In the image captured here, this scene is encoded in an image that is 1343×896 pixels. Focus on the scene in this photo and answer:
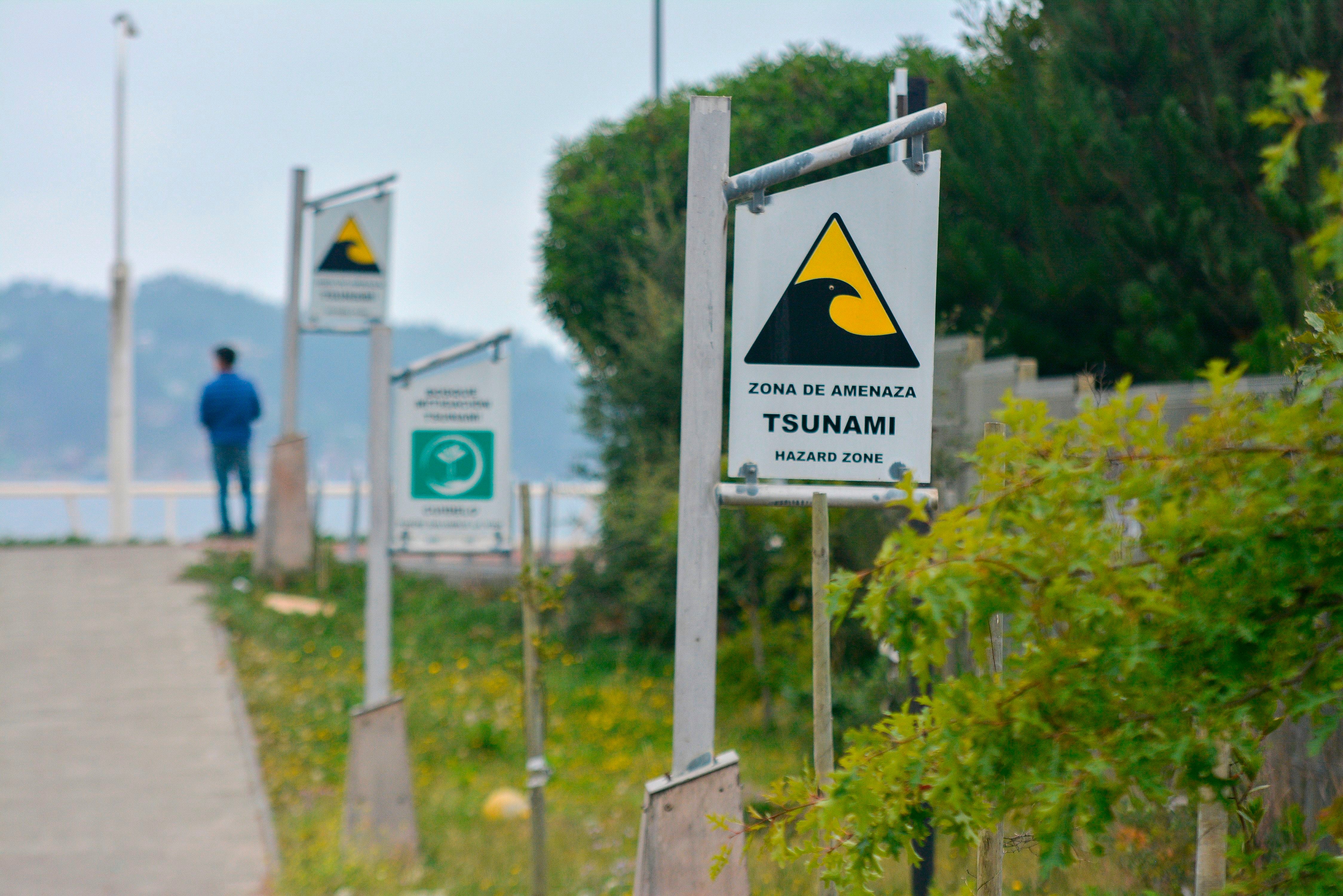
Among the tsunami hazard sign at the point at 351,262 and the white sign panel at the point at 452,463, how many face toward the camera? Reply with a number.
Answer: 2

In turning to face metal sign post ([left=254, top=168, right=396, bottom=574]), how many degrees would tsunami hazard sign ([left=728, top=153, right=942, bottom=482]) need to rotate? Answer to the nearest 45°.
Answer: approximately 135° to its right

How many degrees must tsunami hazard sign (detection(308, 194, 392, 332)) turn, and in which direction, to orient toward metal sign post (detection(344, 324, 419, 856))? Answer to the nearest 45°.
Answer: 0° — it already faces it

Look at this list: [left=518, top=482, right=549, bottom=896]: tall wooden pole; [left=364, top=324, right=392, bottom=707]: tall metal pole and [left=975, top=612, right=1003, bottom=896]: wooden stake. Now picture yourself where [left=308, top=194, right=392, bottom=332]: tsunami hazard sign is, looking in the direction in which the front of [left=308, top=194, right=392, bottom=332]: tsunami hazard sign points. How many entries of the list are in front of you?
3

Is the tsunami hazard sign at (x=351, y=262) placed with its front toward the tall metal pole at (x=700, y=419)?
yes

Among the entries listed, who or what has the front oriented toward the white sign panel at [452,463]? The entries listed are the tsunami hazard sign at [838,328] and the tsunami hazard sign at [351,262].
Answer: the tsunami hazard sign at [351,262]

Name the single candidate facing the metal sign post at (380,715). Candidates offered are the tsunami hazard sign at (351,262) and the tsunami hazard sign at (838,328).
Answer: the tsunami hazard sign at (351,262)

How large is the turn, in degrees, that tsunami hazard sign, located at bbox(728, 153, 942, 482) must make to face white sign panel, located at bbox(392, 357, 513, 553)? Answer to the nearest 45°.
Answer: approximately 135° to its right

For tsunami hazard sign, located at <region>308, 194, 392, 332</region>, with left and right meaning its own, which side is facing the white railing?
back

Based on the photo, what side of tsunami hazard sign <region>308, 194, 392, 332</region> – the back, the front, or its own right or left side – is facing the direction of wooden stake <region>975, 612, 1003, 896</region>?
front

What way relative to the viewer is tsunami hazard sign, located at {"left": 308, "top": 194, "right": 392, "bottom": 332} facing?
toward the camera
